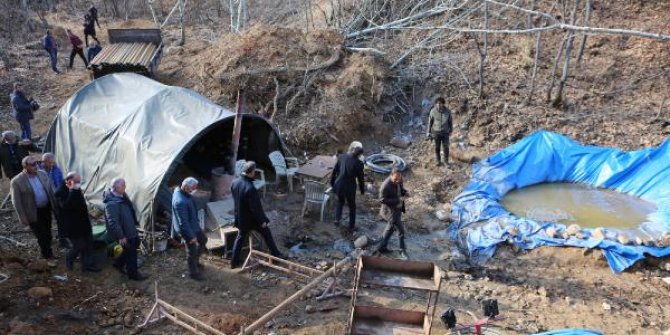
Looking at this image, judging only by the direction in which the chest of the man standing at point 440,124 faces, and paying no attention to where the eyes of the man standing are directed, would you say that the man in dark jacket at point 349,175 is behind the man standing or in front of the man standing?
in front

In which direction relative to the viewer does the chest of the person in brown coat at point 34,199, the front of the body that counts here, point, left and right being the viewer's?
facing the viewer and to the right of the viewer

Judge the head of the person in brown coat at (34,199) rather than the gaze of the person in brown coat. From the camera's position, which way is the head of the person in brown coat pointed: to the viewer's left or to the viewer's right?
to the viewer's right

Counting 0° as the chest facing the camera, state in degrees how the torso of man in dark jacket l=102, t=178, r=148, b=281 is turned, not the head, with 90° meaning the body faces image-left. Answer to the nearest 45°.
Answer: approximately 270°

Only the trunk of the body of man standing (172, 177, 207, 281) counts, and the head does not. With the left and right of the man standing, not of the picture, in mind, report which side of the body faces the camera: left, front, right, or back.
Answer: right

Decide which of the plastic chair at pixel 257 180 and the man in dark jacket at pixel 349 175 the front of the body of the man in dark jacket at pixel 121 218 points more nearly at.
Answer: the man in dark jacket

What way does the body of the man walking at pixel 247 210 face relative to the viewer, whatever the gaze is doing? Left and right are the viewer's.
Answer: facing away from the viewer and to the right of the viewer

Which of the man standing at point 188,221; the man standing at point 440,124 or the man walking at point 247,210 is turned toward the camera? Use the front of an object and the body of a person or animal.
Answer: the man standing at point 440,124

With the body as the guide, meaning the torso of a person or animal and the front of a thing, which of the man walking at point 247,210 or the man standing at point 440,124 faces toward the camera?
the man standing

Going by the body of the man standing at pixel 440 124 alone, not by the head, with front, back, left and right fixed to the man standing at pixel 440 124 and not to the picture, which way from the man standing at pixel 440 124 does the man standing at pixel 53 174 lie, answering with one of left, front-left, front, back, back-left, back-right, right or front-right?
front-right

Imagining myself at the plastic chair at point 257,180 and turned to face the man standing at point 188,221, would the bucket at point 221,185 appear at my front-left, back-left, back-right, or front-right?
front-right

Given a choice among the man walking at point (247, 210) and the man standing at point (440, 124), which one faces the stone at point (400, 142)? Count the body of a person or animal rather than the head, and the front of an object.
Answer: the man walking

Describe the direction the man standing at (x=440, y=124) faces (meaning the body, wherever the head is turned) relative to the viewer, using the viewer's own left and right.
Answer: facing the viewer

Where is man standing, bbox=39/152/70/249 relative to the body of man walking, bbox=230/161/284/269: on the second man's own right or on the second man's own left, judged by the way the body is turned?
on the second man's own left
